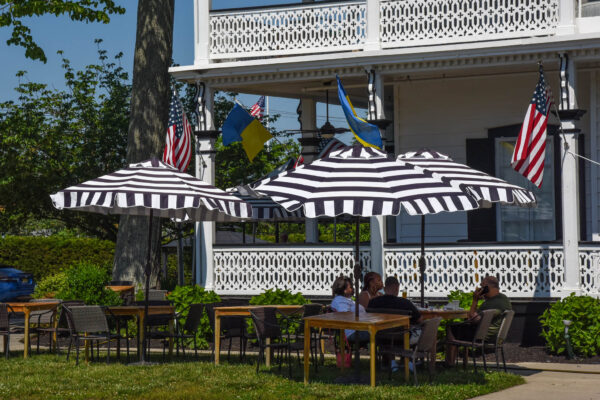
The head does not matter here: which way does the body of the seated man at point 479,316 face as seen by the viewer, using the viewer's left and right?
facing to the left of the viewer

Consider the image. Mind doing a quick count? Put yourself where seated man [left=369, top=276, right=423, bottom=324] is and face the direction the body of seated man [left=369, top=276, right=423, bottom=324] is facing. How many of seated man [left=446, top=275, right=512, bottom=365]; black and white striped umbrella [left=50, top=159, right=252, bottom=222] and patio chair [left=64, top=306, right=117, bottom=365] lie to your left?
2

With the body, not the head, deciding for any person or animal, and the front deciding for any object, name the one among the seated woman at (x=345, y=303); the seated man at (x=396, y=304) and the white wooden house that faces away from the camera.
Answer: the seated man

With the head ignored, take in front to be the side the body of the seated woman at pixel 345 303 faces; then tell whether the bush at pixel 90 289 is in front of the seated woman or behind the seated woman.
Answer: behind

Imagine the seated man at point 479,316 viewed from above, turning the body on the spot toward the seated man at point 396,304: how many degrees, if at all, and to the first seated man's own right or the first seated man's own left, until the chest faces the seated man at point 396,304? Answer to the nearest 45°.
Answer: approximately 45° to the first seated man's own left

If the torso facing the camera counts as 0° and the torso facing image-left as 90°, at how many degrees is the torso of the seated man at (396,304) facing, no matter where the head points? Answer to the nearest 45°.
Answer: approximately 180°

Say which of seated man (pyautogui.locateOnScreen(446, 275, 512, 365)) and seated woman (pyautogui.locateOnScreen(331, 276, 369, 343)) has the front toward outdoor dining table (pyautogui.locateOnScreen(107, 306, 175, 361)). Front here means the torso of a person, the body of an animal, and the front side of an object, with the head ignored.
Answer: the seated man

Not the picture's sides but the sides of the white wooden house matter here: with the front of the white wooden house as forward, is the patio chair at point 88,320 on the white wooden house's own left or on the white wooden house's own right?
on the white wooden house's own right

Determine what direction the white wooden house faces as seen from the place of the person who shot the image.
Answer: facing the viewer

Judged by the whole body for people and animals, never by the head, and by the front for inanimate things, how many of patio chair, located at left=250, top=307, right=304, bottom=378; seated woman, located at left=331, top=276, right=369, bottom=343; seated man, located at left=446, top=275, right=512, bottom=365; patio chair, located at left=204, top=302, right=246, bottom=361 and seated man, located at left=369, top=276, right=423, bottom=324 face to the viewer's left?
1

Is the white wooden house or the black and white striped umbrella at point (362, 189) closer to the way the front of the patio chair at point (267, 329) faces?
the white wooden house

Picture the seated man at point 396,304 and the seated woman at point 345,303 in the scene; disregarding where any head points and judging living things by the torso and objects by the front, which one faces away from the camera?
the seated man

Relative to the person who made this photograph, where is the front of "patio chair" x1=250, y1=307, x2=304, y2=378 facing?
facing away from the viewer and to the right of the viewer

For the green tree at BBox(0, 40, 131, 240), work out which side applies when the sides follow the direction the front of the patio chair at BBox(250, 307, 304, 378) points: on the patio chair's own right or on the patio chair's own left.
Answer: on the patio chair's own left

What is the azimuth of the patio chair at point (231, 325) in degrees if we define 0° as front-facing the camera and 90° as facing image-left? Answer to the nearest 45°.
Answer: approximately 0°
